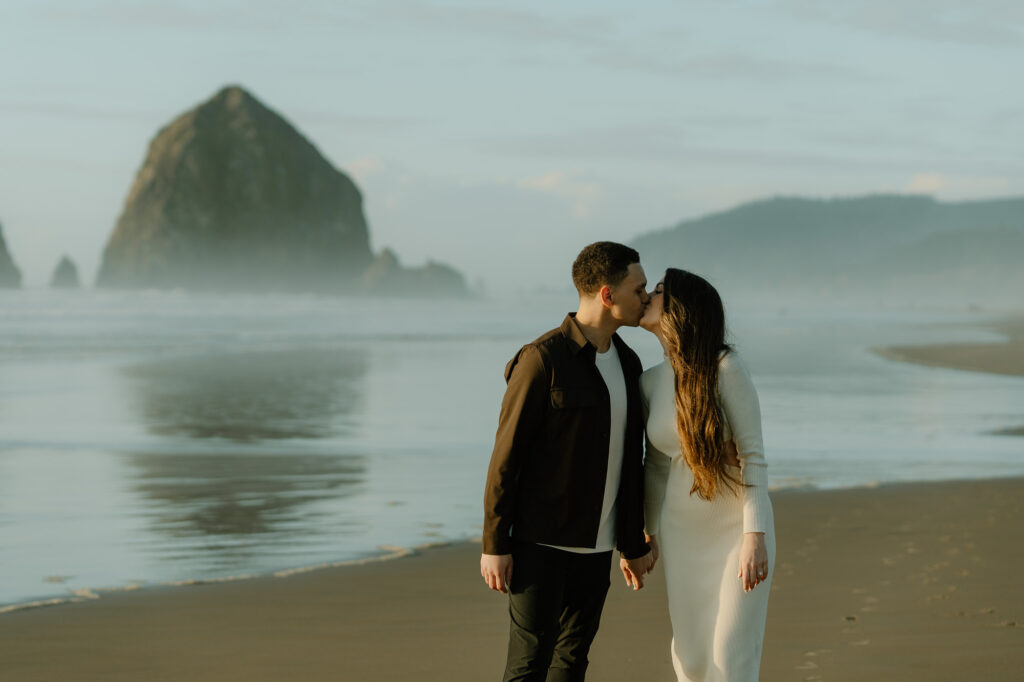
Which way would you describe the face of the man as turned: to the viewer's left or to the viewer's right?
to the viewer's right

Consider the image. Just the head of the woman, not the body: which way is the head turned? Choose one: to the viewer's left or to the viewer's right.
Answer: to the viewer's left

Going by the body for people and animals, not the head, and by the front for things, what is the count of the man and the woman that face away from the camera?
0

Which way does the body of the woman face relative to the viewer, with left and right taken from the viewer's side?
facing the viewer and to the left of the viewer

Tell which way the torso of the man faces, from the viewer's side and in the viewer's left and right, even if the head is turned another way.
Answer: facing the viewer and to the right of the viewer
